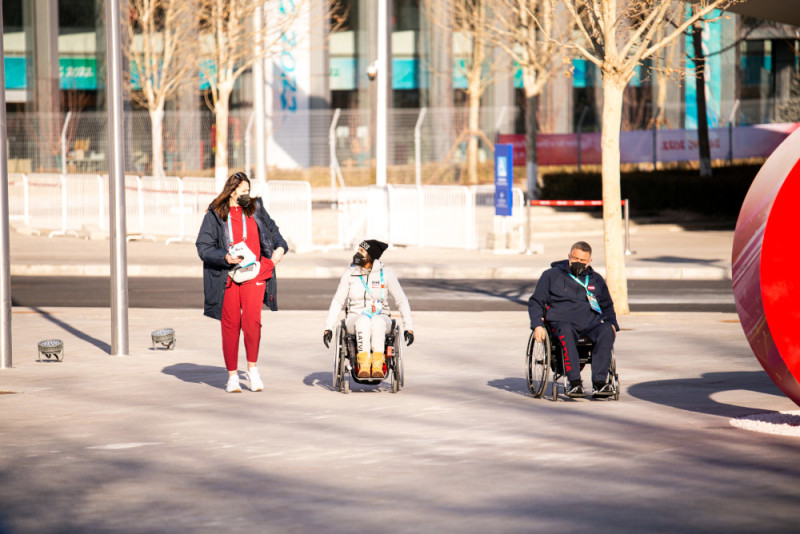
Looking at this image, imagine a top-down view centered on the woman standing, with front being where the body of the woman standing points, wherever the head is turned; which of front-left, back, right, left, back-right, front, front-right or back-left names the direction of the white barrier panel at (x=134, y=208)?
back

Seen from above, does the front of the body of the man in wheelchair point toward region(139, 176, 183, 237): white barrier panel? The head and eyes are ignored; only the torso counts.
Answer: no

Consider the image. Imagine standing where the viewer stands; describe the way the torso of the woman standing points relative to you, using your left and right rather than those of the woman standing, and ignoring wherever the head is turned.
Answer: facing the viewer

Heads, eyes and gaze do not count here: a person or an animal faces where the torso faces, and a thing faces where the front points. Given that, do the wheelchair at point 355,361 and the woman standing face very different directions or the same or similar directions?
same or similar directions

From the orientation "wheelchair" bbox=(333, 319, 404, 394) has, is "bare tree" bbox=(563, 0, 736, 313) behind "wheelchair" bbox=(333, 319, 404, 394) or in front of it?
behind

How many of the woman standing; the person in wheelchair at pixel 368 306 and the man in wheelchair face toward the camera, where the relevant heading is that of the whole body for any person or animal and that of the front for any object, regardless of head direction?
3

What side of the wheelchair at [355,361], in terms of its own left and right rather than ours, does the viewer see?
front

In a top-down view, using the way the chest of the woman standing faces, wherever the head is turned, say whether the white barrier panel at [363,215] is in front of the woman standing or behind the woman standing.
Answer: behind

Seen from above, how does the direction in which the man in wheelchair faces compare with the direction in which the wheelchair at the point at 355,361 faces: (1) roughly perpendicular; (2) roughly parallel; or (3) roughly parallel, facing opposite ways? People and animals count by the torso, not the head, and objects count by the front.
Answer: roughly parallel

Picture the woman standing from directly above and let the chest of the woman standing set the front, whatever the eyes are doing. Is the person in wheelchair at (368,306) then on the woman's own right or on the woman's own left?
on the woman's own left

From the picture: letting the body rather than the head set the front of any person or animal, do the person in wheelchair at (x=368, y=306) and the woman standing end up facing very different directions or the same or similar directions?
same or similar directions

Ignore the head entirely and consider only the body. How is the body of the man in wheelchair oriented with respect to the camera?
toward the camera

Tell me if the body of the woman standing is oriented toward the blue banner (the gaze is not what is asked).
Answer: no

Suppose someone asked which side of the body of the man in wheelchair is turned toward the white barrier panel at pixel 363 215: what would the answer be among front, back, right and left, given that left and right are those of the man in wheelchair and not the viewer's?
back

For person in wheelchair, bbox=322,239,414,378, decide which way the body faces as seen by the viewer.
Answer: toward the camera

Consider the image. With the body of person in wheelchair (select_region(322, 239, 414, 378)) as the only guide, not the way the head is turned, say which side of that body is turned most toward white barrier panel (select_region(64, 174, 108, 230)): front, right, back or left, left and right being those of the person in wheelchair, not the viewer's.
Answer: back

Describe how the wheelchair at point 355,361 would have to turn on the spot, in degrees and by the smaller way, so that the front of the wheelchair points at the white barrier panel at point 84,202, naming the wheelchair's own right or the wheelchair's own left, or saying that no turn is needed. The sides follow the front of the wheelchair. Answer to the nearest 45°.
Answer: approximately 180°

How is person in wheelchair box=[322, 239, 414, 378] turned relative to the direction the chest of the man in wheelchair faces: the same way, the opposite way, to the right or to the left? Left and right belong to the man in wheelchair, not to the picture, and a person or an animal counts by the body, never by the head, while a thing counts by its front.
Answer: the same way

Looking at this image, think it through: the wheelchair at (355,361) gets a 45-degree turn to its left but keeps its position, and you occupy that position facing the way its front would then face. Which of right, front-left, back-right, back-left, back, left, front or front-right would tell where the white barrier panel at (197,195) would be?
back-left

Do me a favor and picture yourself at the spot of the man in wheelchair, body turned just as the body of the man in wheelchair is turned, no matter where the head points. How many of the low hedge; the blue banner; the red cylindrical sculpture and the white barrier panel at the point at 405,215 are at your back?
3
